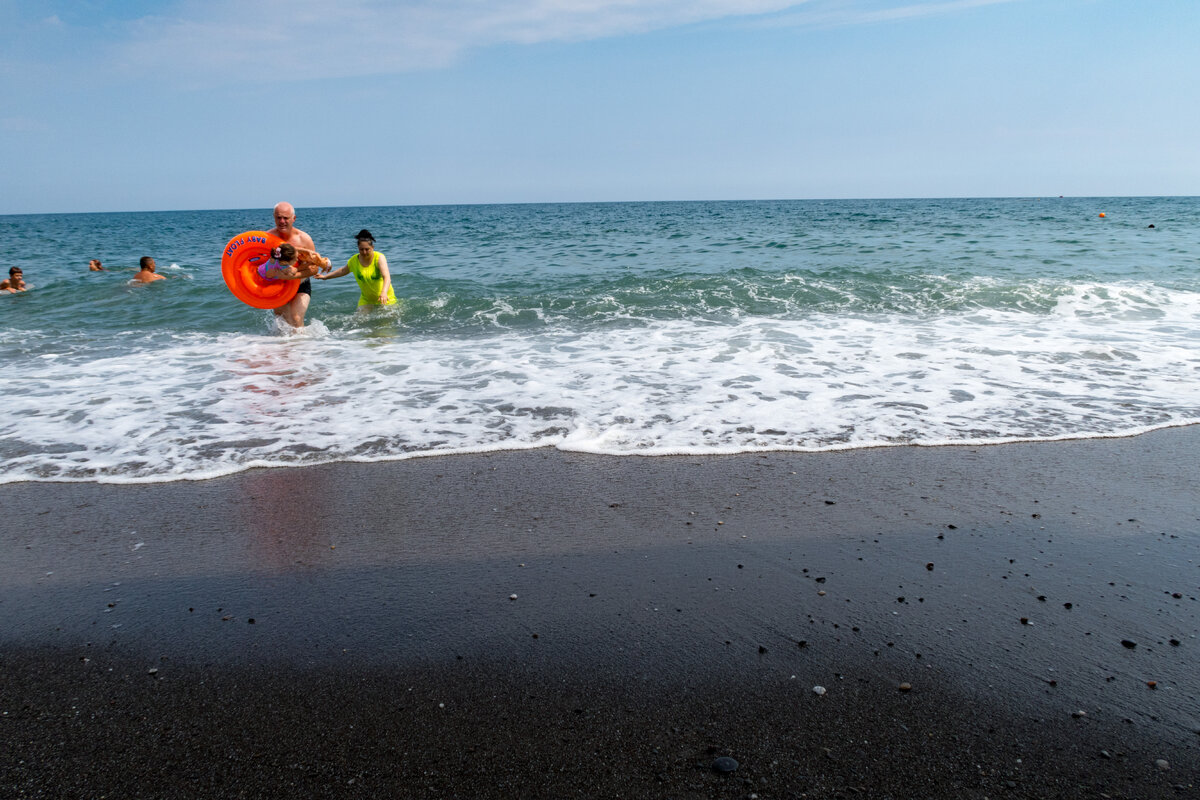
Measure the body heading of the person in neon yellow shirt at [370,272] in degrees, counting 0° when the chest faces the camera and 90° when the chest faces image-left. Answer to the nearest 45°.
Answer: approximately 45°

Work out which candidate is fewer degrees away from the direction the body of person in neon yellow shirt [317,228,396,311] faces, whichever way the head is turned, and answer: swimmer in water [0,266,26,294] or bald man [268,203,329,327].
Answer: the bald man

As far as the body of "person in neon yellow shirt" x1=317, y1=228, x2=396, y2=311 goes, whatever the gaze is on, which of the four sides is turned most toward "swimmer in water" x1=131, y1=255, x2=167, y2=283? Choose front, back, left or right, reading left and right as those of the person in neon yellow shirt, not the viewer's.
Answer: right

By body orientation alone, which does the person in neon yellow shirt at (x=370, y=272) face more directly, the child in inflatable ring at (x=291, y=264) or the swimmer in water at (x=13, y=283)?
the child in inflatable ring

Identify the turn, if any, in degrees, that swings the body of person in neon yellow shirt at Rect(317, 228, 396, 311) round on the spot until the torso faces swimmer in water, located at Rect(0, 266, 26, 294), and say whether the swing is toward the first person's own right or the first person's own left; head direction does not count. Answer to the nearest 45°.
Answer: approximately 90° to the first person's own right

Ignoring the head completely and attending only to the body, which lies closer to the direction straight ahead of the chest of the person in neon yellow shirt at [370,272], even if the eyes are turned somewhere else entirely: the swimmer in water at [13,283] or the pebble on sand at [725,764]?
the pebble on sand

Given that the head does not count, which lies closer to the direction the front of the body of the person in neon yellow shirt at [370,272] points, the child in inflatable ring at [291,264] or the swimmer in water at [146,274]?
the child in inflatable ring
